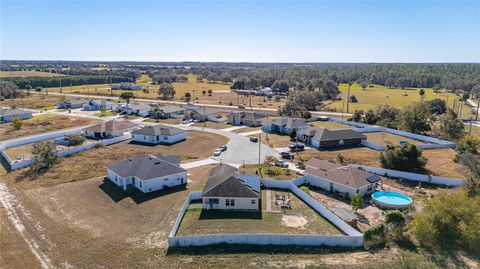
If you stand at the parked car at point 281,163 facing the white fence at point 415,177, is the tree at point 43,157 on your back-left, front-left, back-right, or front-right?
back-right

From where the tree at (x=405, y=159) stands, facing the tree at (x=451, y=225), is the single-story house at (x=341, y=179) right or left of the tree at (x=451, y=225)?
right
